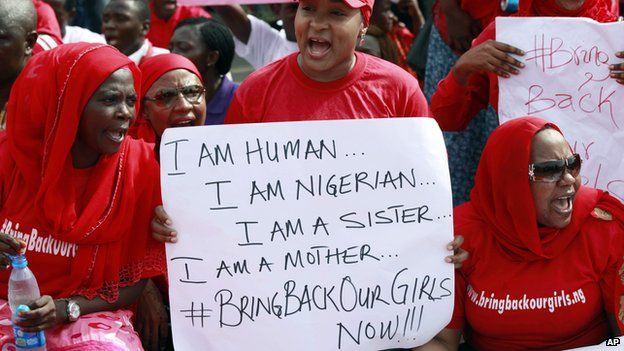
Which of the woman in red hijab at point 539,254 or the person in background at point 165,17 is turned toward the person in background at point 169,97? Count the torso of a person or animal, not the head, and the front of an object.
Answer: the person in background at point 165,17

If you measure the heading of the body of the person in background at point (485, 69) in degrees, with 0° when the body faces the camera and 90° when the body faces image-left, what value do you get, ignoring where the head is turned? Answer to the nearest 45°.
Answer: approximately 0°

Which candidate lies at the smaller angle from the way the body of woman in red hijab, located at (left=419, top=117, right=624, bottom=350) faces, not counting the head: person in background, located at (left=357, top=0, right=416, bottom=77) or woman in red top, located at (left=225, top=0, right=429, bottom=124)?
the woman in red top

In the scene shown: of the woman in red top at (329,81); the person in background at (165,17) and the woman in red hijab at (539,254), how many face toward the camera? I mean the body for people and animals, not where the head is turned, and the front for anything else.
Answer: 3

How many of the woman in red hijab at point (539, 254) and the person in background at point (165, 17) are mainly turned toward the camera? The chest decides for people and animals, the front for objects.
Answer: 2

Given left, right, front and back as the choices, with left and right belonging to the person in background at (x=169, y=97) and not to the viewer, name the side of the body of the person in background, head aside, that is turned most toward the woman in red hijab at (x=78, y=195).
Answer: right

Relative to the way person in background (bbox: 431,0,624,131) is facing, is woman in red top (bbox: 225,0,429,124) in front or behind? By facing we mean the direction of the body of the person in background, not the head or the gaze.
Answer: in front

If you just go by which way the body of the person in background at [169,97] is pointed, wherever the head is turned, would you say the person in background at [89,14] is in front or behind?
behind

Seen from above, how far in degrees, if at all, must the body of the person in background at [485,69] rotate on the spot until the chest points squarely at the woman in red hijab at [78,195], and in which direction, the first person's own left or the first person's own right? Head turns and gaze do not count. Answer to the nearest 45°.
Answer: approximately 45° to the first person's own right

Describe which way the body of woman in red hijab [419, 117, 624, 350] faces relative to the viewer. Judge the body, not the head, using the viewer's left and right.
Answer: facing the viewer

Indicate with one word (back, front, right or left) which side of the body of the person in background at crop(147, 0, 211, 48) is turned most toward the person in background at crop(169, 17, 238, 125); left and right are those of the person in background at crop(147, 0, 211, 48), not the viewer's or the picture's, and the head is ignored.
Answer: front

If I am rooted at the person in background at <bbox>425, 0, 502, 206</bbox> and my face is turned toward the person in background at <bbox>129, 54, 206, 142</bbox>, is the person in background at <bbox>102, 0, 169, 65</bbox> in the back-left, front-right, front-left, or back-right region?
front-right

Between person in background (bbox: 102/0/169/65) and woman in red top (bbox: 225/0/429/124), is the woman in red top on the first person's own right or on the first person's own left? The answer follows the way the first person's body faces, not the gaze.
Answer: on the first person's own left

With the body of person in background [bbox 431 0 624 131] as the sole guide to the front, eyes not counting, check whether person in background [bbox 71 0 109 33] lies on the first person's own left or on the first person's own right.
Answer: on the first person's own right

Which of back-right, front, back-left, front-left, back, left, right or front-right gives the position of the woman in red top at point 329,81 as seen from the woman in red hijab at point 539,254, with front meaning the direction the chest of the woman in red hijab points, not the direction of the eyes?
right

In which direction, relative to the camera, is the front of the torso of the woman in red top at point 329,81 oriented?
toward the camera

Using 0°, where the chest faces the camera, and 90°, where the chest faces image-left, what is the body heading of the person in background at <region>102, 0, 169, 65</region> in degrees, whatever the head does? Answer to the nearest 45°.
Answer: approximately 45°
